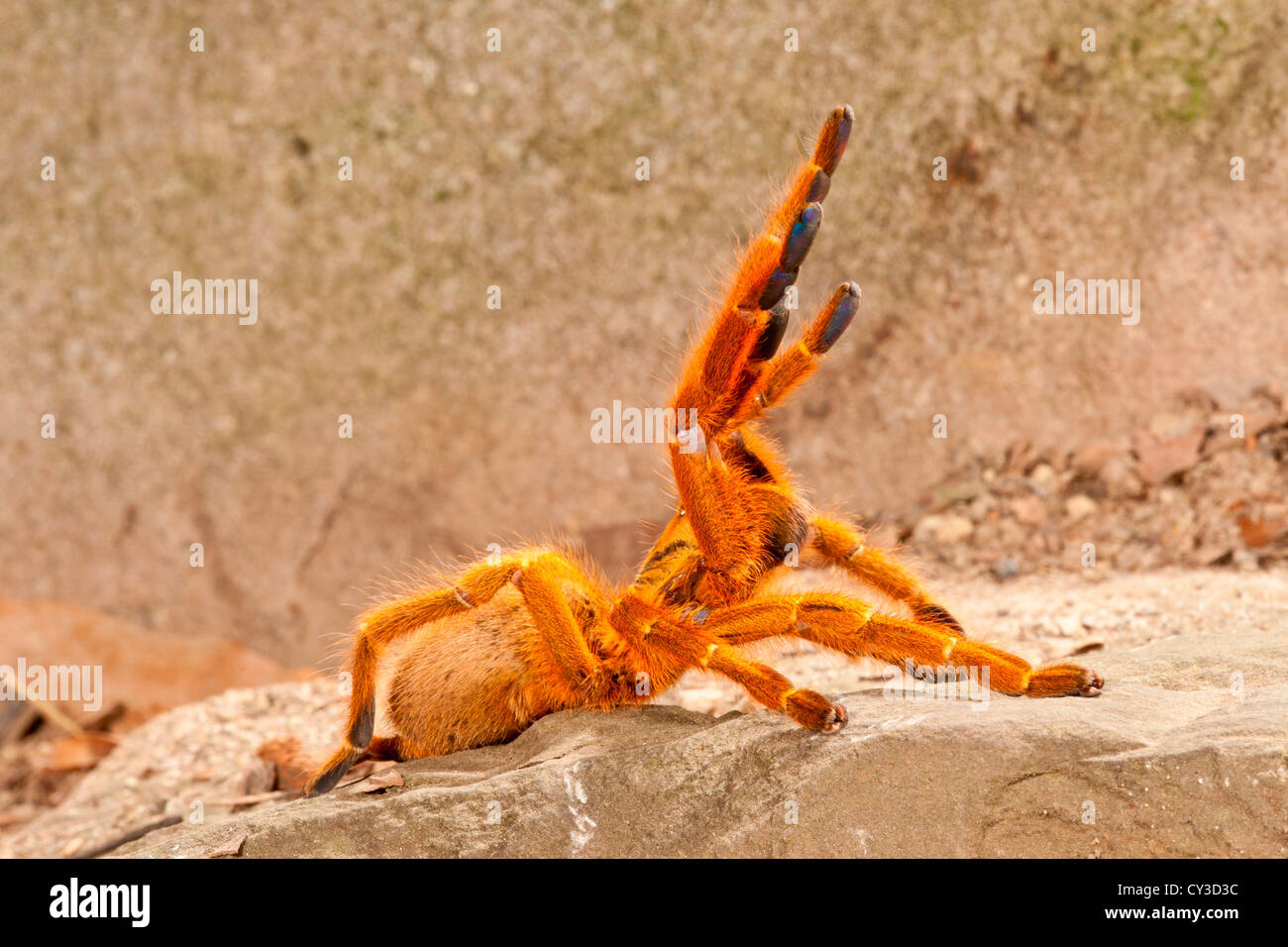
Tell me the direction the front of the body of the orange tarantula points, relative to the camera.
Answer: to the viewer's right

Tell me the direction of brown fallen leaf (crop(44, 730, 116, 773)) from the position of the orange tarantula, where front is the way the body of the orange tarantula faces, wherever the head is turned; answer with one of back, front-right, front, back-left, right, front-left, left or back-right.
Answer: back-left
